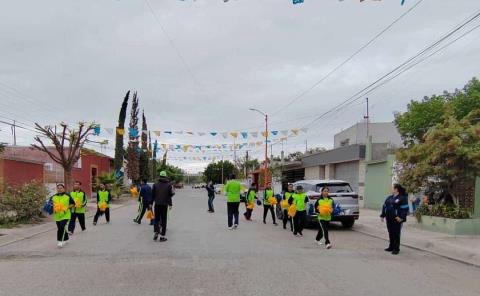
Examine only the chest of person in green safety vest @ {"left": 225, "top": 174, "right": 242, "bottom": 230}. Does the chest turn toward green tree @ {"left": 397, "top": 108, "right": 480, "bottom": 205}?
no

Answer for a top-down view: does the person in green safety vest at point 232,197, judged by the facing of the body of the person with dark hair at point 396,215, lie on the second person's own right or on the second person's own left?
on the second person's own right

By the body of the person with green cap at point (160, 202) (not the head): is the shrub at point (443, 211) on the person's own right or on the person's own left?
on the person's own right

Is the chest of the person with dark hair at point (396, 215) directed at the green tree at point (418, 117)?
no

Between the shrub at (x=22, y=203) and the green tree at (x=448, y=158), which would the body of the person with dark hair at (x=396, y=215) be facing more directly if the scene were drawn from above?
the shrub

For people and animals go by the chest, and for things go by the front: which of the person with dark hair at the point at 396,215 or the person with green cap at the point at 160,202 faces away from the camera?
the person with green cap at the point at 160,202

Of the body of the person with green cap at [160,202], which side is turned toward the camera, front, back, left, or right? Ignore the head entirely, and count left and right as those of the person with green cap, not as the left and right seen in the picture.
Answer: back

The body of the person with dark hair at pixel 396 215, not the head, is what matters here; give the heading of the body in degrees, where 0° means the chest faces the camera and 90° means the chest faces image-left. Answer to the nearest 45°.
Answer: approximately 45°
